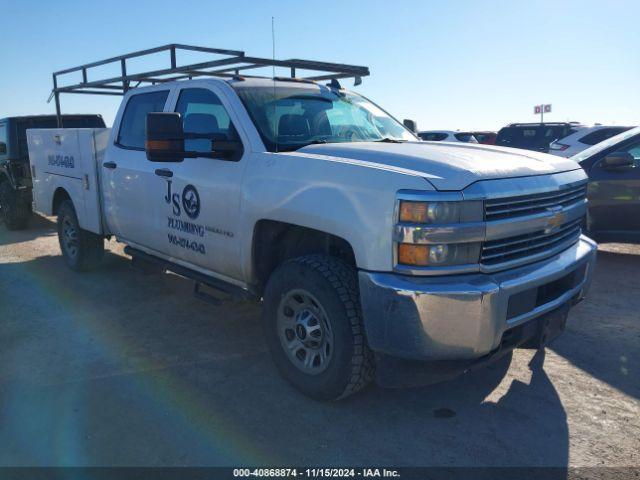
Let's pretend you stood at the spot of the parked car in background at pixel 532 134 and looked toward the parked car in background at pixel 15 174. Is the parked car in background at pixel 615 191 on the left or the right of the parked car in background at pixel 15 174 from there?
left

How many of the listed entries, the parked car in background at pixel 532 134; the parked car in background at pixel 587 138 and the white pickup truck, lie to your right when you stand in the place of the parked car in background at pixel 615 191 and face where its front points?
2

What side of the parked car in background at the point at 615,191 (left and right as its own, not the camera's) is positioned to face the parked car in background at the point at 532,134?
right

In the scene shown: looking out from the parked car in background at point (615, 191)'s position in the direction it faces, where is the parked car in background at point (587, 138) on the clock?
the parked car in background at point (587, 138) is roughly at 3 o'clock from the parked car in background at point (615, 191).

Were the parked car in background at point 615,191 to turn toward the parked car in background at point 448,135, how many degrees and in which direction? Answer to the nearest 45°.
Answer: approximately 45° to its right

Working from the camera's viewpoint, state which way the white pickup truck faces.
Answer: facing the viewer and to the right of the viewer

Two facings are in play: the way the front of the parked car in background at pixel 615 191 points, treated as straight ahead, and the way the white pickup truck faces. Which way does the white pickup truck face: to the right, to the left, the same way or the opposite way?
the opposite way

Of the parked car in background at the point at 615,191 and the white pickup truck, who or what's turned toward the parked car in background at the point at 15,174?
the parked car in background at the point at 615,191

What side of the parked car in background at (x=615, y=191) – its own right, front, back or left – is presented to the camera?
left

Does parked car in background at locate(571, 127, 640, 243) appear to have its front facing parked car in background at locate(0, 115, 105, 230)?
yes

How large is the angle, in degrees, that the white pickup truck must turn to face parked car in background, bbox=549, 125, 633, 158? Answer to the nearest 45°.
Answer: approximately 90° to its left

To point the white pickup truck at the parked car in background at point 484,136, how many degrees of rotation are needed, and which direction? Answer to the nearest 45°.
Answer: approximately 135° to its left

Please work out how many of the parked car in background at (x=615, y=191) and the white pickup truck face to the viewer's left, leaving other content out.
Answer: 1
